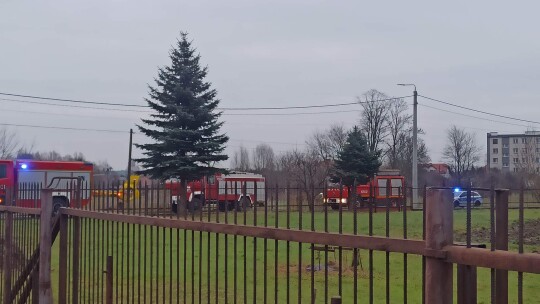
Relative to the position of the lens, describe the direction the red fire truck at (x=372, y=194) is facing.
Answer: facing the viewer and to the left of the viewer

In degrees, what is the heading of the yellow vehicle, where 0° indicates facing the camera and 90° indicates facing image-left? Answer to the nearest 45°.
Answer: approximately 90°

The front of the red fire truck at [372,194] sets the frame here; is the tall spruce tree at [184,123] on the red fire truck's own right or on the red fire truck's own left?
on the red fire truck's own right
